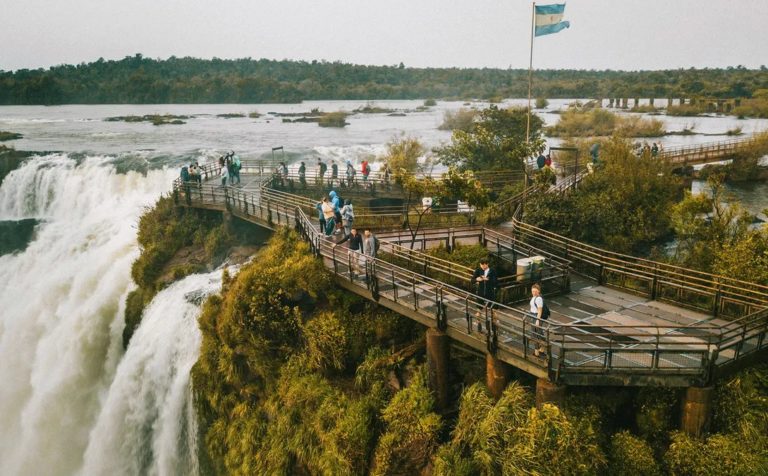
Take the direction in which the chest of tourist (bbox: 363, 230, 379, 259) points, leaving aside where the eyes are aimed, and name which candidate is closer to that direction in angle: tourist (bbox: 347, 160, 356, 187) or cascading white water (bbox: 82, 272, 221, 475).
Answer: the cascading white water

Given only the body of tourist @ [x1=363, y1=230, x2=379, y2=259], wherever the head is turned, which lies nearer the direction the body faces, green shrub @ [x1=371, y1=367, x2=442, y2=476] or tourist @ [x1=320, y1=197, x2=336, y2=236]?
the green shrub

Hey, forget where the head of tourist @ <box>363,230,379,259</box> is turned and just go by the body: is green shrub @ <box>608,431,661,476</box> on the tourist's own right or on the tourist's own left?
on the tourist's own left

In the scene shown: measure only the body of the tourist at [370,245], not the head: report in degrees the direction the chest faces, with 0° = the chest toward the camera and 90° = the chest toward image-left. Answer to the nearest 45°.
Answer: approximately 45°

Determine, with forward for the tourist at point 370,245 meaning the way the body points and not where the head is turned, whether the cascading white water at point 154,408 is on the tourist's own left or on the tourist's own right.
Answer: on the tourist's own right

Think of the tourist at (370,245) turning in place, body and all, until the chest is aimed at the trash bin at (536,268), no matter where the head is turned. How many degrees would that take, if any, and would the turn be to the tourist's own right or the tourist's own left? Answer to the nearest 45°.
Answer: approximately 135° to the tourist's own left

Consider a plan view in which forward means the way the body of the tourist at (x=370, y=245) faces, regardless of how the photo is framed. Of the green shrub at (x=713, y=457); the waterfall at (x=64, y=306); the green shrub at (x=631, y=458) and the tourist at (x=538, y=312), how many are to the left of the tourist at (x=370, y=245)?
3

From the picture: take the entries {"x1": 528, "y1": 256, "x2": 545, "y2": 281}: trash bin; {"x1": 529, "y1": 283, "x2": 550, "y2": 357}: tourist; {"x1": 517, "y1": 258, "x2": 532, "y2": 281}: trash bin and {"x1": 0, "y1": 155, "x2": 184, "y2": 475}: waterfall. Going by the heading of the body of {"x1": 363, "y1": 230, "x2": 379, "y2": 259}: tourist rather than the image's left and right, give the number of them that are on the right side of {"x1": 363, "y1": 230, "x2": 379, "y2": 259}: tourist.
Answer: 1

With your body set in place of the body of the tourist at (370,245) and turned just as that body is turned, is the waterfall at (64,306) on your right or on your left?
on your right

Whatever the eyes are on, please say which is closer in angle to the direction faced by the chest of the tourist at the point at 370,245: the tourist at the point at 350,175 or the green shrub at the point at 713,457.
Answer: the green shrub

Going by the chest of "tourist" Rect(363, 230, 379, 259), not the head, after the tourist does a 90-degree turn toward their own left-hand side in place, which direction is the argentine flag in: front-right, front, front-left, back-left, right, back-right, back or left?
left

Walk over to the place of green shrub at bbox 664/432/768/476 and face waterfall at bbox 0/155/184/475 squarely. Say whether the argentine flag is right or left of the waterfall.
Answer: right

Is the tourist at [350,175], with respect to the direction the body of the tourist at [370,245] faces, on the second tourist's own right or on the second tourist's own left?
on the second tourist's own right

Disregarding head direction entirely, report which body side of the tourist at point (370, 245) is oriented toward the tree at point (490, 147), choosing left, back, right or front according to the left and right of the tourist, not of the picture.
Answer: back
